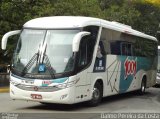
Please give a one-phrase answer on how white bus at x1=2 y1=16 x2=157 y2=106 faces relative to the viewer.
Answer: facing the viewer and to the left of the viewer
